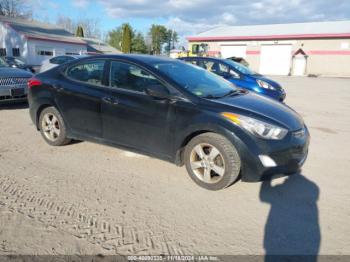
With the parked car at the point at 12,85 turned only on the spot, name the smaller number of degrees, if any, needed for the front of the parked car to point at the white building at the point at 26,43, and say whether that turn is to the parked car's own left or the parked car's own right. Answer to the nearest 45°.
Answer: approximately 135° to the parked car's own left

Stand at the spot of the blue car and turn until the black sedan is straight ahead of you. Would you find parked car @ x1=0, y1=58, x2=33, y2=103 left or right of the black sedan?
right

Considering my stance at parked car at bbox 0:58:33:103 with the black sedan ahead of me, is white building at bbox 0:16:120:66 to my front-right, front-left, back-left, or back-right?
back-left

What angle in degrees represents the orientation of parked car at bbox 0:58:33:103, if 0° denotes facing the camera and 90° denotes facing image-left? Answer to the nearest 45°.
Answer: approximately 315°

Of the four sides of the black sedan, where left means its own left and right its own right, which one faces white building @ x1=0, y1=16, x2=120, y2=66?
back

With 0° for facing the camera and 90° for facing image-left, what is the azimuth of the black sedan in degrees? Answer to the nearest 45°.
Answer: approximately 315°

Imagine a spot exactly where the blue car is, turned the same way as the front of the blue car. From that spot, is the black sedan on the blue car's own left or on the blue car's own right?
on the blue car's own right

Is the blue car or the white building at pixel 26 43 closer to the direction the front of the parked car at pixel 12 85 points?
the blue car
